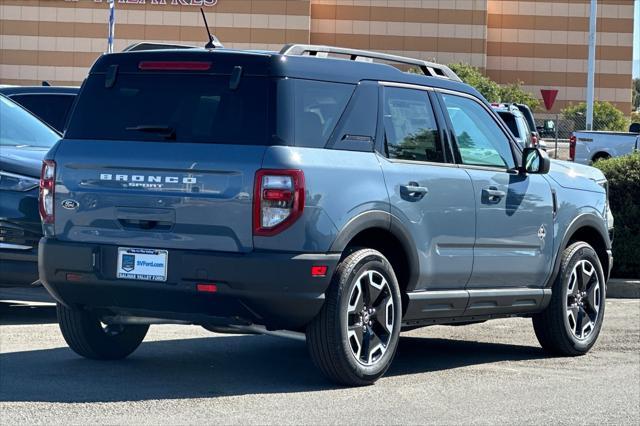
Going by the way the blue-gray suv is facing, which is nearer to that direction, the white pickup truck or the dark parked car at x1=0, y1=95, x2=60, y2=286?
the white pickup truck

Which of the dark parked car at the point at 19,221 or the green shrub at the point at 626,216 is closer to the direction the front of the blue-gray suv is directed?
the green shrub

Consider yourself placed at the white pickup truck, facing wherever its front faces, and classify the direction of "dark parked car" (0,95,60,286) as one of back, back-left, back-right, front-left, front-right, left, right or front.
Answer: right

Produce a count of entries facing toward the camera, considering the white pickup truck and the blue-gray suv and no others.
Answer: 0

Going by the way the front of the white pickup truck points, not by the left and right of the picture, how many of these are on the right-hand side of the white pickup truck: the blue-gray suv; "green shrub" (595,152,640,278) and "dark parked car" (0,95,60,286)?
3

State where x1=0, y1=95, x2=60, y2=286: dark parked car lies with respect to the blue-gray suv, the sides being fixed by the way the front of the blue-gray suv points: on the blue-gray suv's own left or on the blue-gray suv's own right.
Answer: on the blue-gray suv's own left

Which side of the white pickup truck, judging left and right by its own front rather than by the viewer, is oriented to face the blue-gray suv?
right

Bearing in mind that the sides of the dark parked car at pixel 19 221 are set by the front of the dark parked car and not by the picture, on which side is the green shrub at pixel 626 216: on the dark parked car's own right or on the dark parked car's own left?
on the dark parked car's own left

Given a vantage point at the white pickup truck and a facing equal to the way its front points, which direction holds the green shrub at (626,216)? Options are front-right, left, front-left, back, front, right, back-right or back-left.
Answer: right

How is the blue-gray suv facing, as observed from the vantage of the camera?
facing away from the viewer and to the right of the viewer

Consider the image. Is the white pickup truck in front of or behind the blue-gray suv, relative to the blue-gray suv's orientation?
in front

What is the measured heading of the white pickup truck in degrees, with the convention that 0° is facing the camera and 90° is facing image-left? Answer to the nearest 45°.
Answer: approximately 270°
